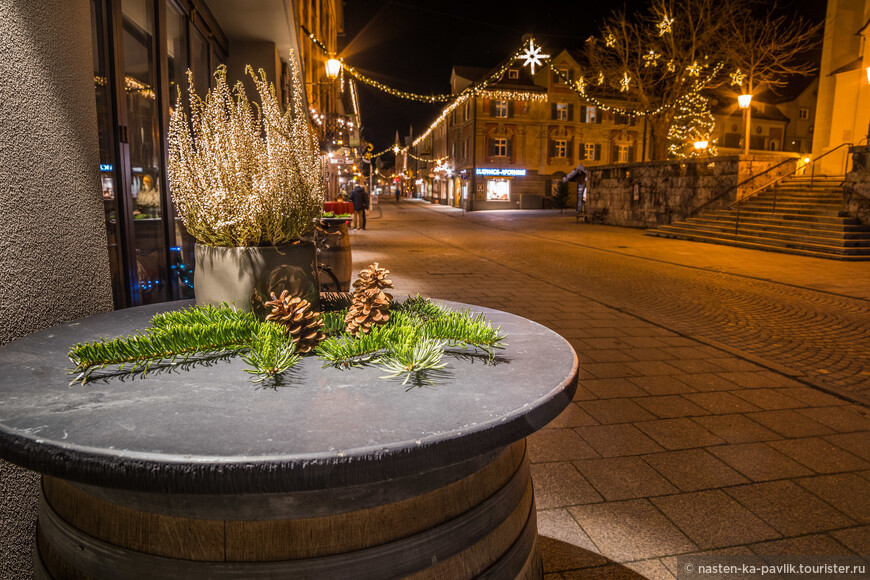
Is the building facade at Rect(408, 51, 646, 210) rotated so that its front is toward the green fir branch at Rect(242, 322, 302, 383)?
yes

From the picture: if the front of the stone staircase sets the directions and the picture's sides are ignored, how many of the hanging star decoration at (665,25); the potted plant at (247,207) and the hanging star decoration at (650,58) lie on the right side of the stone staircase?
2

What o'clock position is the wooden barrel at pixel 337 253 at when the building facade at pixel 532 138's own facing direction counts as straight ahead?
The wooden barrel is roughly at 12 o'clock from the building facade.

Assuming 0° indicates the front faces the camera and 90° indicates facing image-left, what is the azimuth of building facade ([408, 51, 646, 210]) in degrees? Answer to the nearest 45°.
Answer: approximately 0°

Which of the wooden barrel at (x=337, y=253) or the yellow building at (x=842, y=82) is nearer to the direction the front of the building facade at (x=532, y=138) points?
the wooden barrel

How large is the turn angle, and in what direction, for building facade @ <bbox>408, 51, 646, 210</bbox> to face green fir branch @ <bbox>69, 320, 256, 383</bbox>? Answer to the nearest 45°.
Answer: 0° — it already faces it

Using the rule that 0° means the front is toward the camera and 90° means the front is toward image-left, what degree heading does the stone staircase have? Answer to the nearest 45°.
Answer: approximately 45°

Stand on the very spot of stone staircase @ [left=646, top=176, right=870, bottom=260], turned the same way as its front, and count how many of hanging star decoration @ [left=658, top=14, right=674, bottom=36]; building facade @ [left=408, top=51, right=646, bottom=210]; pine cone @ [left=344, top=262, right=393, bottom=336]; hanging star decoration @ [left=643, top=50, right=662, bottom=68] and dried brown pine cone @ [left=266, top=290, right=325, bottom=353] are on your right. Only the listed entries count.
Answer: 3

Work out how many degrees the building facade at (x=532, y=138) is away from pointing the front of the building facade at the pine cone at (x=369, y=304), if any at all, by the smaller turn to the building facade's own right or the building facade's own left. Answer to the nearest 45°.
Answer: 0° — it already faces it

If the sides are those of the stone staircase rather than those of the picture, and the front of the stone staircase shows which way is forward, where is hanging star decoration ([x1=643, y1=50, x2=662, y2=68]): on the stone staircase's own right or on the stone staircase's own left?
on the stone staircase's own right
